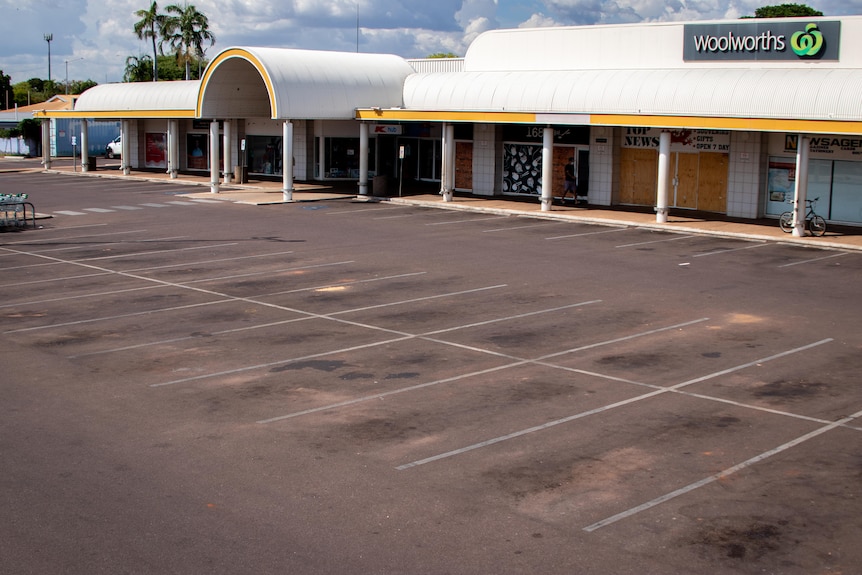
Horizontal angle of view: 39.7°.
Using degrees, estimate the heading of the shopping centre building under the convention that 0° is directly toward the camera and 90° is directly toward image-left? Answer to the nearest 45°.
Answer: approximately 45°

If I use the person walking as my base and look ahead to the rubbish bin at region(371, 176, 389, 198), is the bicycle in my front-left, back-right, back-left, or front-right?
back-left
